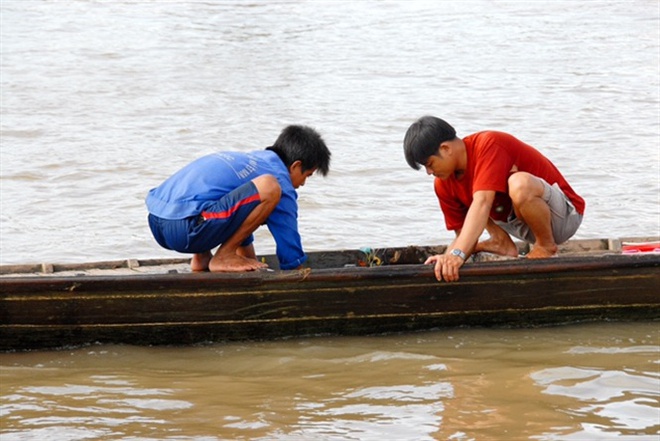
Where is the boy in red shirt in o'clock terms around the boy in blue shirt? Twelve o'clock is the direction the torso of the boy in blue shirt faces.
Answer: The boy in red shirt is roughly at 12 o'clock from the boy in blue shirt.

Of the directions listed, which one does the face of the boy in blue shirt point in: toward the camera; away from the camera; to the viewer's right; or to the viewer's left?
to the viewer's right

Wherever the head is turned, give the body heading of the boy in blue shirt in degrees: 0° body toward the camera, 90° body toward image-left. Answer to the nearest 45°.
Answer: approximately 270°
